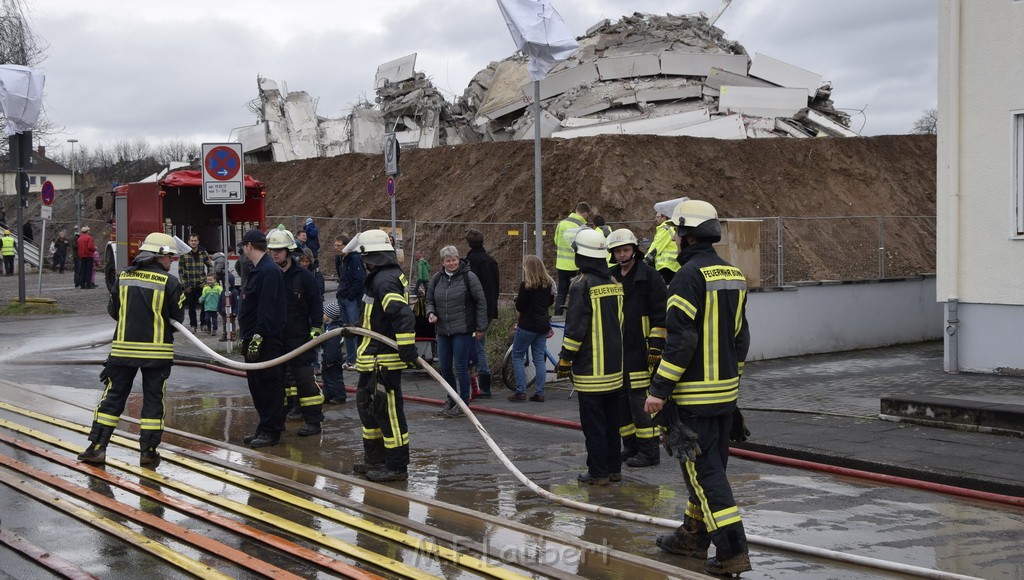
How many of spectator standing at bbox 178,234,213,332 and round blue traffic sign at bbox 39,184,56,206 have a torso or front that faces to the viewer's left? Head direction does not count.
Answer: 0

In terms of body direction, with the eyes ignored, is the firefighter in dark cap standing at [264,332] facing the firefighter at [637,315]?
no

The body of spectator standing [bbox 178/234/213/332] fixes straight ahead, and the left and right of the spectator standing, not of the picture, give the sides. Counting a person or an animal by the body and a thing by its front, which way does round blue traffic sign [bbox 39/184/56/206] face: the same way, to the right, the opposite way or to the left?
the same way

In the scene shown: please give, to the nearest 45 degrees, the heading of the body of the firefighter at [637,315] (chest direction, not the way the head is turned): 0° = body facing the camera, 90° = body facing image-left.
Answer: approximately 45°

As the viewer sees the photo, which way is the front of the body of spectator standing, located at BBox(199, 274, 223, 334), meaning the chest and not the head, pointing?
toward the camera

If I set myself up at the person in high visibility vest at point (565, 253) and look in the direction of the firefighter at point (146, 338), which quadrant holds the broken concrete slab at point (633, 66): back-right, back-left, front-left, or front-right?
back-right

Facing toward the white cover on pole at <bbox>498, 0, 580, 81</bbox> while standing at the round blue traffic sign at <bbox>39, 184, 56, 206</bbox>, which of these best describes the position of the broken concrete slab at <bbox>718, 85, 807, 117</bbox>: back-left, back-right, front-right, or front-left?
front-left

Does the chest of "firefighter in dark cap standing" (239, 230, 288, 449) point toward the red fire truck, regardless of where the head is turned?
no

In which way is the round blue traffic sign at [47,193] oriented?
toward the camera

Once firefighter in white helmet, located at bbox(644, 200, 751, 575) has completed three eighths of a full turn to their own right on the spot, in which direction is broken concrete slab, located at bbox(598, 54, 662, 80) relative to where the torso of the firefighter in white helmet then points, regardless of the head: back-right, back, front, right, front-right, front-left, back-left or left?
left

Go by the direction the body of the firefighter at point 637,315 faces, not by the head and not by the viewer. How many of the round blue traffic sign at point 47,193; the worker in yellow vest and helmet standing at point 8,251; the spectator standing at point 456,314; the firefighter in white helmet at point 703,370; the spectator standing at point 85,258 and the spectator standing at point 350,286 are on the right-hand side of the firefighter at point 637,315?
5

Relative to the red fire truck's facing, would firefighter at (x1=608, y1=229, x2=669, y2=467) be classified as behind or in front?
behind

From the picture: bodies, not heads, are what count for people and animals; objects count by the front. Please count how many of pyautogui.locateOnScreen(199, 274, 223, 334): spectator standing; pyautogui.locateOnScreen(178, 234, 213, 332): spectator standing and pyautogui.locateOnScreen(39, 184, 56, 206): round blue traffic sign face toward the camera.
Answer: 3

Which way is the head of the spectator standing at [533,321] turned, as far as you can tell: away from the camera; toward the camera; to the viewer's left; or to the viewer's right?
away from the camera

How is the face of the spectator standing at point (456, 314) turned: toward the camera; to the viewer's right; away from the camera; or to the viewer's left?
toward the camera

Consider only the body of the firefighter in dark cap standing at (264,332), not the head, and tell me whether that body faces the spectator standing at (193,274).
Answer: no

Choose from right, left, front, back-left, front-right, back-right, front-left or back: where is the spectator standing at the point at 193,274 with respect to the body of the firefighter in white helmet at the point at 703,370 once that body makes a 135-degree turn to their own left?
back-right

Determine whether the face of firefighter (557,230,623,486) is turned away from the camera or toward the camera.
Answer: away from the camera

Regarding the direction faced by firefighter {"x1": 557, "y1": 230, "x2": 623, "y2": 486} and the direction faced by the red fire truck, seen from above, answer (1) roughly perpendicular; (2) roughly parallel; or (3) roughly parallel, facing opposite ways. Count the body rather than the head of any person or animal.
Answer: roughly parallel
